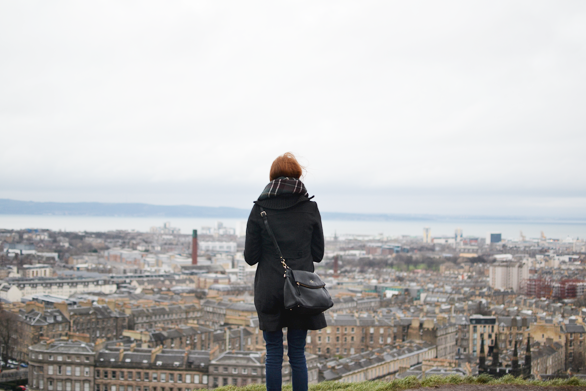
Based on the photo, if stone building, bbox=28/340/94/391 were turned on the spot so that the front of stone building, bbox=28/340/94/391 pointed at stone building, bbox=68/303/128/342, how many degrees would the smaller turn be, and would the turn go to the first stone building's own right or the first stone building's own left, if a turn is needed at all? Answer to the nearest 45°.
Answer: approximately 180°

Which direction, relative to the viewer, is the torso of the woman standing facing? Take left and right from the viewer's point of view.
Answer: facing away from the viewer

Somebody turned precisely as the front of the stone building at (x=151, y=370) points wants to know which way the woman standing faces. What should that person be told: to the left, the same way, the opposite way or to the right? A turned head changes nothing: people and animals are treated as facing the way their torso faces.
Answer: the opposite way

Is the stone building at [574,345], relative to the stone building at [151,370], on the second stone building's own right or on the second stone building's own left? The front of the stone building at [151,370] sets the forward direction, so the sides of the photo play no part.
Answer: on the second stone building's own left

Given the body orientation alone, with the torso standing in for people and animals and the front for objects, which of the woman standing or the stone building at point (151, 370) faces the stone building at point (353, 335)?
the woman standing

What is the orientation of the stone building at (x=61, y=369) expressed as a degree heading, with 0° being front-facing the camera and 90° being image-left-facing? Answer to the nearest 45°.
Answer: approximately 0°

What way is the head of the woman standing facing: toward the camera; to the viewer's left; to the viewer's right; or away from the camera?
away from the camera

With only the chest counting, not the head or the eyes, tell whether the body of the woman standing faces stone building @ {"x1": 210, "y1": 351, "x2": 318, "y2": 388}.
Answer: yes
